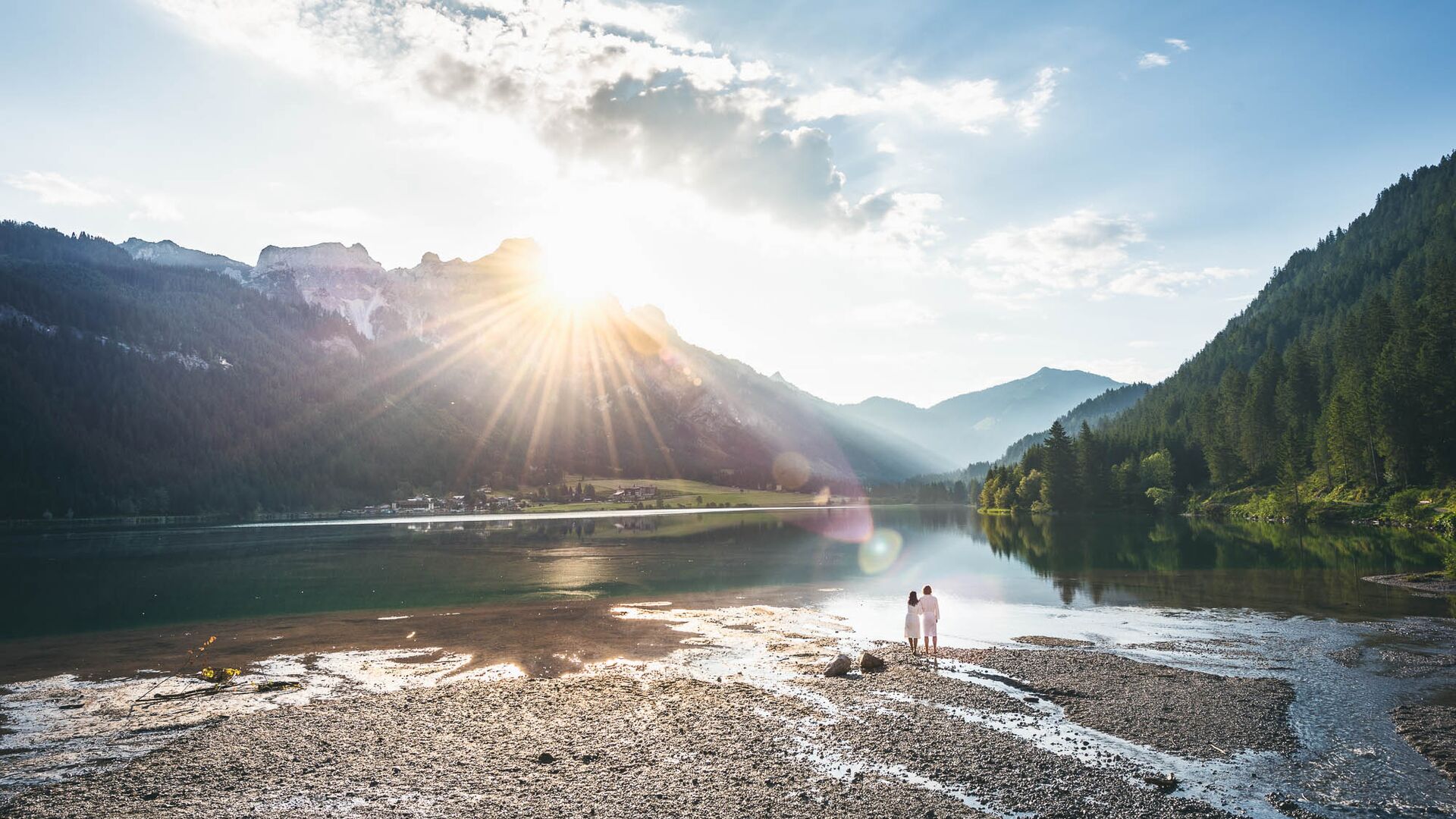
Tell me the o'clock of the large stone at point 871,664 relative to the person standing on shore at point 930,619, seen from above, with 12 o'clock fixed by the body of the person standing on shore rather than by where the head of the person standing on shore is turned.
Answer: The large stone is roughly at 7 o'clock from the person standing on shore.

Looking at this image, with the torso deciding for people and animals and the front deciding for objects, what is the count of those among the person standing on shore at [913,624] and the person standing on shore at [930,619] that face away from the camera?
2

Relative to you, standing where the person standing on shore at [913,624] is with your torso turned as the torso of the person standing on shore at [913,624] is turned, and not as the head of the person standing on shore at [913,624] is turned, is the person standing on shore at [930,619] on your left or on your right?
on your right

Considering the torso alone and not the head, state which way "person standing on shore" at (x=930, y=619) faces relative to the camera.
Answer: away from the camera

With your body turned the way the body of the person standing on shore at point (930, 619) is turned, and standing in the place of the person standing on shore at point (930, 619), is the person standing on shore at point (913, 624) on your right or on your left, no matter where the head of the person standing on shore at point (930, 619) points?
on your left

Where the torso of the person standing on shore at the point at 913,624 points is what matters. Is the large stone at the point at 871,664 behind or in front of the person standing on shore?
behind

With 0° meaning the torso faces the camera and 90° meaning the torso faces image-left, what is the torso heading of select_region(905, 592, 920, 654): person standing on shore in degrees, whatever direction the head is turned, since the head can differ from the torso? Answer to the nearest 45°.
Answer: approximately 180°

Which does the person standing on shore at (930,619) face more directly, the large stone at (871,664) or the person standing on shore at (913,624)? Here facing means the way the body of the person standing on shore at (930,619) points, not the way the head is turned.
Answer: the person standing on shore
